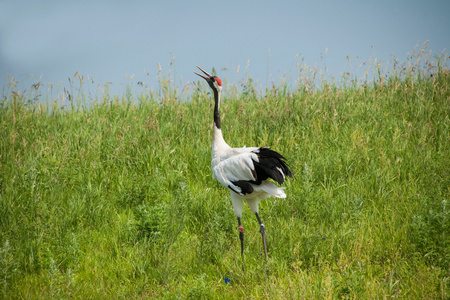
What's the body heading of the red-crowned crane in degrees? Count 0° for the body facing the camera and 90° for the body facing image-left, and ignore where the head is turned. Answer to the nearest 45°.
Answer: approximately 90°
